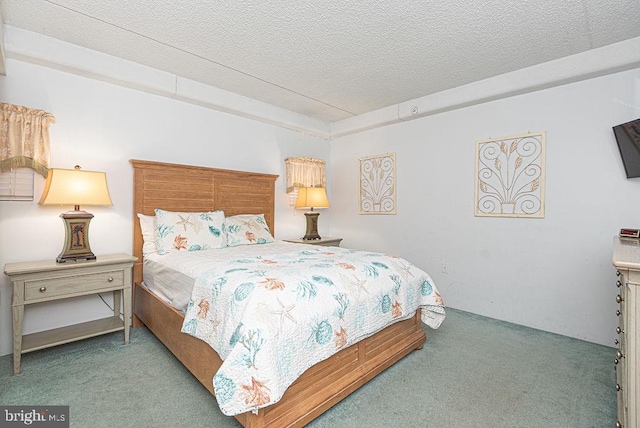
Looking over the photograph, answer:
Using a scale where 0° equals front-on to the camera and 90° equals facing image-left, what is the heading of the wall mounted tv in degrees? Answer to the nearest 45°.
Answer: approximately 45°

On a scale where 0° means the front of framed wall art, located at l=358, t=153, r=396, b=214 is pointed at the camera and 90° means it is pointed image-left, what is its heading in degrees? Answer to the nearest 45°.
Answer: approximately 45°

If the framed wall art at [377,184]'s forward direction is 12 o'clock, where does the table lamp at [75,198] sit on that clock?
The table lamp is roughly at 12 o'clock from the framed wall art.

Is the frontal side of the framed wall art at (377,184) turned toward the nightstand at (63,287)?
yes

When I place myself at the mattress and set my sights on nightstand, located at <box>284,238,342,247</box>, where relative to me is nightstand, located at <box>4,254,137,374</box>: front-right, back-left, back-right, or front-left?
back-left

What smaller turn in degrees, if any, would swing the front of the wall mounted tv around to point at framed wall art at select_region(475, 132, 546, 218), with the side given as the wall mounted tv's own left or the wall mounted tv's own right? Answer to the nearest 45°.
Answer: approximately 45° to the wall mounted tv's own right

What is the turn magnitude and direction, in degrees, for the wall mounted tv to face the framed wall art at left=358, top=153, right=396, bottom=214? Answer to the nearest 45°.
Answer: approximately 45° to its right

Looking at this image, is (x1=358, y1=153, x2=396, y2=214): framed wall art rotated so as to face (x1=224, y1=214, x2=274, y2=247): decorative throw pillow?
yes

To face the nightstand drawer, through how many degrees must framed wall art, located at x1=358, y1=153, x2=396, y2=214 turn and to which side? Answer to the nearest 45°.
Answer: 0° — it already faces it
